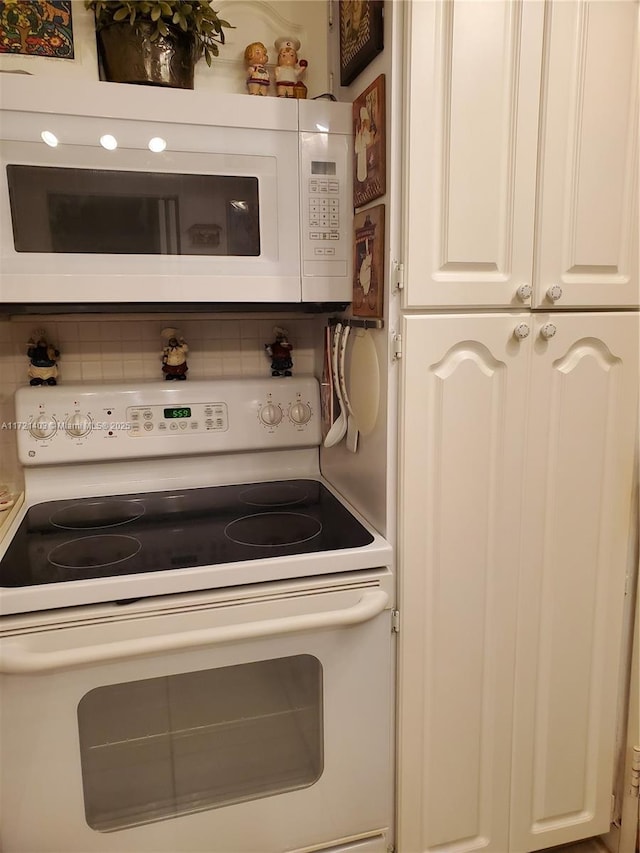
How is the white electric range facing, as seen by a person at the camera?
facing the viewer

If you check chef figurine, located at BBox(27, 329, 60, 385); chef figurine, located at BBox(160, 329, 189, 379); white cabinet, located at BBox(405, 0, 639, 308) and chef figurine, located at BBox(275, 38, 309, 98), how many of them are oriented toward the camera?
4

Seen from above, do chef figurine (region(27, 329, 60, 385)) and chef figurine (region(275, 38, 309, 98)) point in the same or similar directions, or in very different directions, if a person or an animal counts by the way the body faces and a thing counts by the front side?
same or similar directions

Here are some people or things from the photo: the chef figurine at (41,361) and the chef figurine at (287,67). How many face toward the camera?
2

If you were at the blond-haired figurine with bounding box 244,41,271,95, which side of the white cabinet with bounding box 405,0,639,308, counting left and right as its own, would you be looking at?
right

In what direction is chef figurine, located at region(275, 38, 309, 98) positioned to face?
toward the camera

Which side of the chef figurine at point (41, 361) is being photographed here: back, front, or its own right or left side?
front

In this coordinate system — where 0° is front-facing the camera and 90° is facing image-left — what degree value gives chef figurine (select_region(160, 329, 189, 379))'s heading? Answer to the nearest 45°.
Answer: approximately 0°
